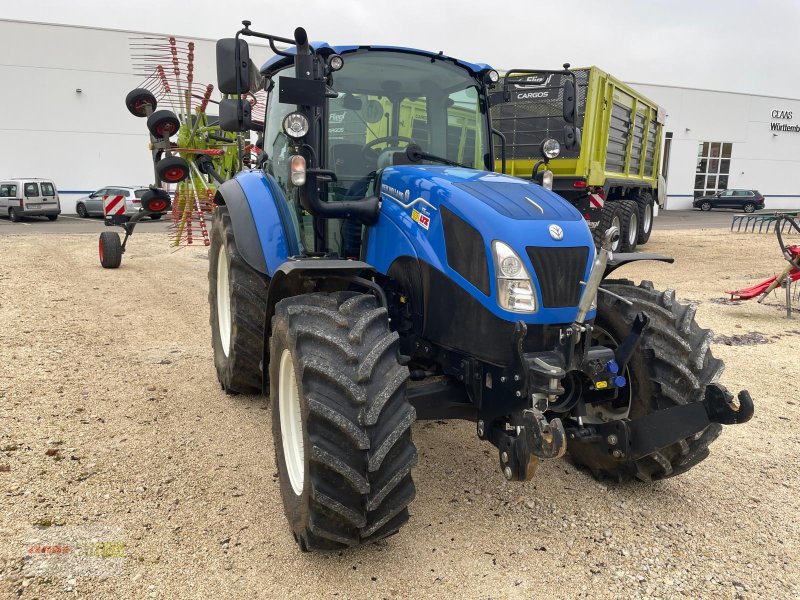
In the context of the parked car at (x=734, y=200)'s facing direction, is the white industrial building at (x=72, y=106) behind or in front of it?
in front

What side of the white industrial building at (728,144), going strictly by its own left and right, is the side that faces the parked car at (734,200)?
front

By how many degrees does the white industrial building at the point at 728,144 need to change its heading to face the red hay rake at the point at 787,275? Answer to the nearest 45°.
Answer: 0° — it already faces it

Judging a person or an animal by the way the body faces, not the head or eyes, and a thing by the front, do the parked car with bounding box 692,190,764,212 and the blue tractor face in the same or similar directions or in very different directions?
very different directions

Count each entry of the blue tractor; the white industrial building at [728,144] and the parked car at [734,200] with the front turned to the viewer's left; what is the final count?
1

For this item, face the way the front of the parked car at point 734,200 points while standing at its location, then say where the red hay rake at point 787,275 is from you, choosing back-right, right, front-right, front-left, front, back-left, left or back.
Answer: left

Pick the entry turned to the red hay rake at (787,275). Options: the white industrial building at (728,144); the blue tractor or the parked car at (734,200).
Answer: the white industrial building

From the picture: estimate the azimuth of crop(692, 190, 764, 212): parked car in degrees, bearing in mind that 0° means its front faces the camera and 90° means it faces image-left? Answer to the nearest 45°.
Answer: approximately 90°

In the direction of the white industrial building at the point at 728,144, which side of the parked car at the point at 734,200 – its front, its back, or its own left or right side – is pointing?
right

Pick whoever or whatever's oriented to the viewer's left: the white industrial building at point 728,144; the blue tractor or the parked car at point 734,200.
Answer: the parked car
